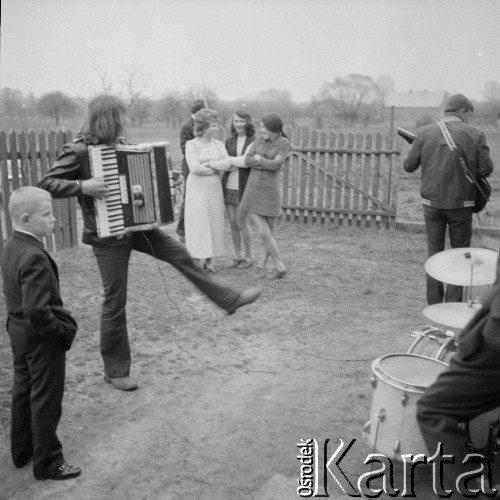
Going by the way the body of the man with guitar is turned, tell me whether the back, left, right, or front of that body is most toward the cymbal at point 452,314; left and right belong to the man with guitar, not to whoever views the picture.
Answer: back

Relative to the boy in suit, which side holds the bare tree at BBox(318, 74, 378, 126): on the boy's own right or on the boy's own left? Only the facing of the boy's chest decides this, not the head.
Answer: on the boy's own left

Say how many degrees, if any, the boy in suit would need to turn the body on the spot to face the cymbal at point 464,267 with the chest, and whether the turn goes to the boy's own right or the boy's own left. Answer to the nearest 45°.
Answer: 0° — they already face it

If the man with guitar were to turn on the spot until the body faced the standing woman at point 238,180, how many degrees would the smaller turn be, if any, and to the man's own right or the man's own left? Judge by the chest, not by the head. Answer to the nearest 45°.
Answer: approximately 45° to the man's own left

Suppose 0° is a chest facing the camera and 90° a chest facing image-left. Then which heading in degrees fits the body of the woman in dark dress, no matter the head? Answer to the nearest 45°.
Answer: approximately 45°

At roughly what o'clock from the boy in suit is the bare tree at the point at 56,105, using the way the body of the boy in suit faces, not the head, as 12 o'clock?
The bare tree is roughly at 9 o'clock from the boy in suit.

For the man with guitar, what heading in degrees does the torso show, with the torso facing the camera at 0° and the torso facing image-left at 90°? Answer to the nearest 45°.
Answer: approximately 180°

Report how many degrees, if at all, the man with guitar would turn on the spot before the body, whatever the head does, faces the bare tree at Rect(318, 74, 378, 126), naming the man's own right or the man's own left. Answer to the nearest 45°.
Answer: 0° — they already face it

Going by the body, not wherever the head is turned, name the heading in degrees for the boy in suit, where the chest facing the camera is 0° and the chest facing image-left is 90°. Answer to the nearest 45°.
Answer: approximately 270°

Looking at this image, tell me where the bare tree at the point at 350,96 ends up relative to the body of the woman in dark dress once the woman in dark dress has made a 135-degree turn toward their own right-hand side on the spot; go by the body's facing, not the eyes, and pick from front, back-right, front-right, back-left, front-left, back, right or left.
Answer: front

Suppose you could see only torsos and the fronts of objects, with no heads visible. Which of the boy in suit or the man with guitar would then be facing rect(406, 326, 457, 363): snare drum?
the boy in suit

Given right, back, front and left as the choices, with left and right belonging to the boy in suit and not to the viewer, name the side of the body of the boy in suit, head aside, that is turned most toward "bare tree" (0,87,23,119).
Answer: left

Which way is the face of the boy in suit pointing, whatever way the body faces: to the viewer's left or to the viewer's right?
to the viewer's right

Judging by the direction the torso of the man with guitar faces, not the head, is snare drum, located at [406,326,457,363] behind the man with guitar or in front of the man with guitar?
behind

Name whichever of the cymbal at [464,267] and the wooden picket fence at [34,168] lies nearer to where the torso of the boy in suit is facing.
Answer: the cymbal
